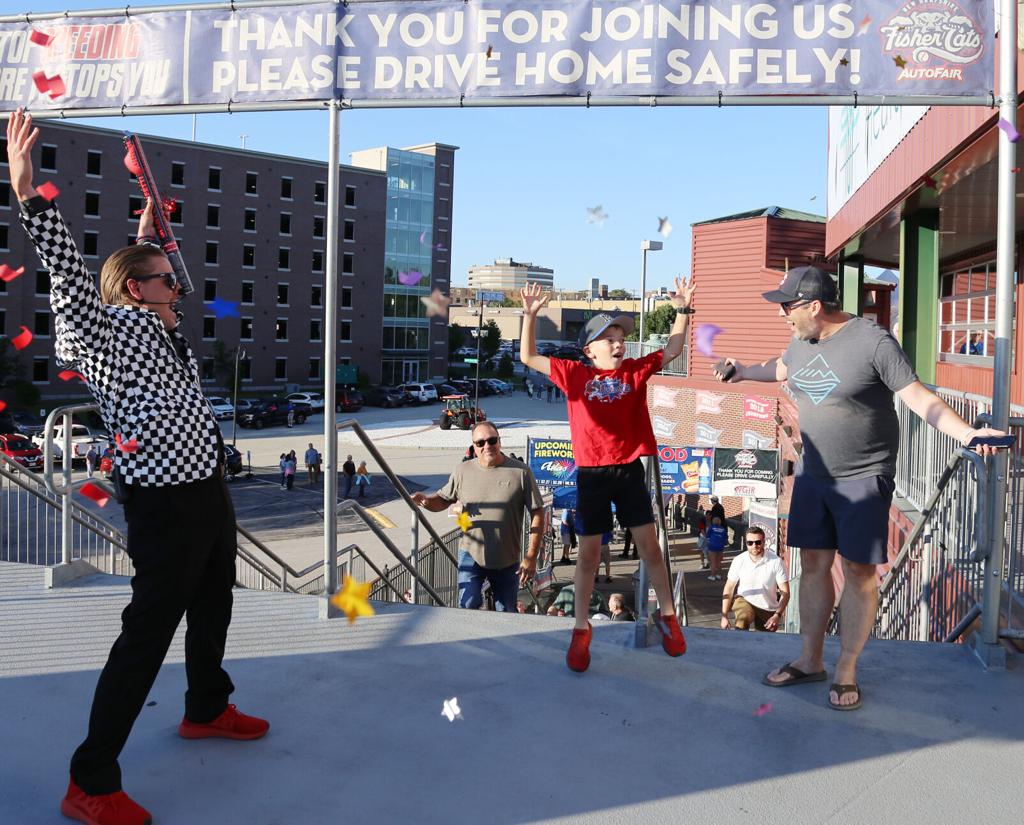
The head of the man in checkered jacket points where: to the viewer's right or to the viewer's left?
to the viewer's right

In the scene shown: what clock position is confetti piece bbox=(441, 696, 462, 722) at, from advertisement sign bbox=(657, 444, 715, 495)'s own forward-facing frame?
The confetti piece is roughly at 12 o'clock from the advertisement sign.

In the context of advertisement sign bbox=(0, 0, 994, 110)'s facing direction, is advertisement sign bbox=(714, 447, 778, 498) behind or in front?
behind

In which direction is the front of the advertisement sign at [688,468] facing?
toward the camera

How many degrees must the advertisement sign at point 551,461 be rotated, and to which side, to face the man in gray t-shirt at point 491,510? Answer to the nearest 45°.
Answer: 0° — it already faces them

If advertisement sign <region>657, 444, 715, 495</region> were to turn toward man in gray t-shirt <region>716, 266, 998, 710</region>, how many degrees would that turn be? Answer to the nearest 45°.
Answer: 0° — it already faces them

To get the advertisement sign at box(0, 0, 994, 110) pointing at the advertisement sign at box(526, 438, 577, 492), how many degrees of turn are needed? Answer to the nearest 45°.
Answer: approximately 180°

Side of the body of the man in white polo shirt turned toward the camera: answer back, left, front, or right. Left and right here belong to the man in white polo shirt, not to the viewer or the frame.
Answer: front

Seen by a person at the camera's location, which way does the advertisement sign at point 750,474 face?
facing the viewer

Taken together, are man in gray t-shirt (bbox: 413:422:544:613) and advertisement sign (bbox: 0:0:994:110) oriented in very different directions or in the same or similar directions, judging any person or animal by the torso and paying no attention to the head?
same or similar directions

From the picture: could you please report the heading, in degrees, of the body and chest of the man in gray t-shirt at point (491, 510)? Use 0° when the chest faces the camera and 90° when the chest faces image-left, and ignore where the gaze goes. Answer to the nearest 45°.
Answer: approximately 0°

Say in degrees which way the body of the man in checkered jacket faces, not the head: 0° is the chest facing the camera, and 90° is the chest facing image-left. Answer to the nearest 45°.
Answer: approximately 270°

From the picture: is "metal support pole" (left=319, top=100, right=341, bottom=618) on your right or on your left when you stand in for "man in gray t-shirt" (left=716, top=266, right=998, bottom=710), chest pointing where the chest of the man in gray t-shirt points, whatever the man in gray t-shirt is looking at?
on your right
